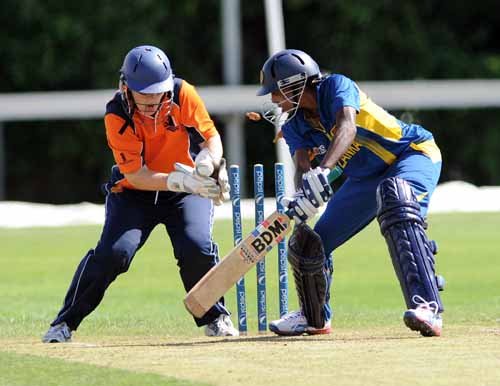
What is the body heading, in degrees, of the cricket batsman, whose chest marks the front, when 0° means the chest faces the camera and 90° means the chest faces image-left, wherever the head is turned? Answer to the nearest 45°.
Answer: approximately 45°

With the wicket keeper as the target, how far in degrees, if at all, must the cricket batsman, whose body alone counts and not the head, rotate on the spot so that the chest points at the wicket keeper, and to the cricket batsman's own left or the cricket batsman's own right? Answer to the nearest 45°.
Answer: approximately 45° to the cricket batsman's own right
